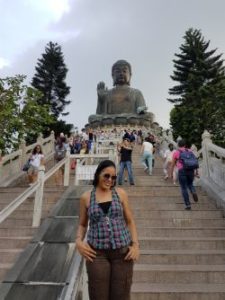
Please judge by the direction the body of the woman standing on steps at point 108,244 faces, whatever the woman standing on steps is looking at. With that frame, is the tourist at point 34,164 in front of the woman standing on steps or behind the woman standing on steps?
behind

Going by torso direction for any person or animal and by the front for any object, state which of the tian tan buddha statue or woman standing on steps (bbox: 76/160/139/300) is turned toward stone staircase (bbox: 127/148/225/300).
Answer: the tian tan buddha statue

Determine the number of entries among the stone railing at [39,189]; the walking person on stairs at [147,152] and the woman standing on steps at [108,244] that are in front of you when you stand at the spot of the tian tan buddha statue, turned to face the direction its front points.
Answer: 3

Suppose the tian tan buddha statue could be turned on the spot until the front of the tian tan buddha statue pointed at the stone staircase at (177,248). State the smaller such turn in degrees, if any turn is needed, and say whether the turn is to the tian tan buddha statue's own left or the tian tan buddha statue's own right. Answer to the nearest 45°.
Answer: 0° — it already faces it

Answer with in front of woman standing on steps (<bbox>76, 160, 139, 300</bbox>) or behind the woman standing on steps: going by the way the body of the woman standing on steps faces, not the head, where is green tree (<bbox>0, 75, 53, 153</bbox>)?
behind

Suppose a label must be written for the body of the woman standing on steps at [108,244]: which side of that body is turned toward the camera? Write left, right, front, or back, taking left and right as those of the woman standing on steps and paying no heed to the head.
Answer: front

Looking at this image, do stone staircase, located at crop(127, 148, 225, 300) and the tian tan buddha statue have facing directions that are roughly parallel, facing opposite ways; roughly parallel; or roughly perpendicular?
roughly parallel

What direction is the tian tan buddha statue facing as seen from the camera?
toward the camera

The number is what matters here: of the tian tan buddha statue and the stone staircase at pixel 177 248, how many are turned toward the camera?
2

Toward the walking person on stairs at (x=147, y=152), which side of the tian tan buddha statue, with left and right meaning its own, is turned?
front

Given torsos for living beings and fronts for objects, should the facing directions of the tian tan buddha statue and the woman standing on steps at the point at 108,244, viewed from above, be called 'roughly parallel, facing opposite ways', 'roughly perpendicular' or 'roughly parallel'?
roughly parallel

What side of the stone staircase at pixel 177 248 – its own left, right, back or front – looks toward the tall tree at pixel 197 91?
back

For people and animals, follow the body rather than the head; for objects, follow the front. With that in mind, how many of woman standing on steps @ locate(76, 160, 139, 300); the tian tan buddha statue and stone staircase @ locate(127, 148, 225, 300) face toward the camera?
3

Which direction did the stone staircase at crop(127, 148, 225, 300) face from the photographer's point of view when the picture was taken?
facing the viewer
